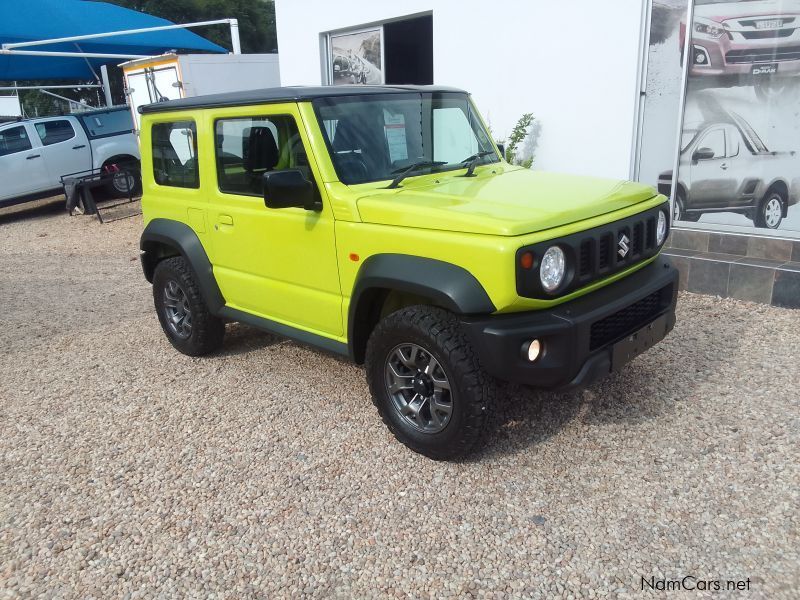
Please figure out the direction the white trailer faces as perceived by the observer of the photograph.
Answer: facing away from the viewer and to the right of the viewer

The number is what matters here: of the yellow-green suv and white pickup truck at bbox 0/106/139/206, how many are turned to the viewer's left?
1

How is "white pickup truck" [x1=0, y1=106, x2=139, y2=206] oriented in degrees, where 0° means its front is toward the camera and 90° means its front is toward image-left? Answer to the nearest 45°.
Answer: approximately 90°

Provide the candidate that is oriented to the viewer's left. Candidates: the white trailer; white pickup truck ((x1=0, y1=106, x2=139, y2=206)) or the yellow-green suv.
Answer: the white pickup truck

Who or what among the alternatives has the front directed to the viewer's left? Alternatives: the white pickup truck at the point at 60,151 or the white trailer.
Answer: the white pickup truck

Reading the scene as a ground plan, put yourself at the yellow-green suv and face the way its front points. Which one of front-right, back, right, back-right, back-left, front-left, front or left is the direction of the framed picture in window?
back-left

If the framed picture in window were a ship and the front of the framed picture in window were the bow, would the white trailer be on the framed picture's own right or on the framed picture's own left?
on the framed picture's own right

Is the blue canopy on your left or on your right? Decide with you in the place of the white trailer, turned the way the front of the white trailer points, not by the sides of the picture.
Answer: on your left

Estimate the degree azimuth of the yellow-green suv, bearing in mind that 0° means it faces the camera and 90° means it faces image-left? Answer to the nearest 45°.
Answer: approximately 315°
